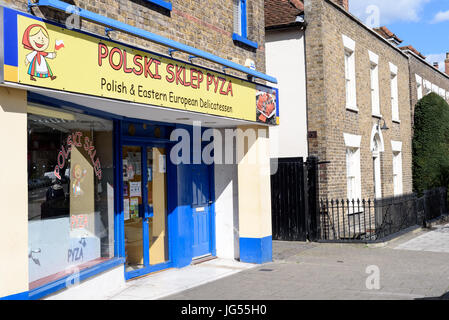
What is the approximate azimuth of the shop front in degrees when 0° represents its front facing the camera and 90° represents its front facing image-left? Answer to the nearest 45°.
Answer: approximately 315°

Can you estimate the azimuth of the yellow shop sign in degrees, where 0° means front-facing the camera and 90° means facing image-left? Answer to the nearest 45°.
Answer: approximately 315°

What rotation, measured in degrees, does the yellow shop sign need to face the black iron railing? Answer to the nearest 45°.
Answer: approximately 90° to its left

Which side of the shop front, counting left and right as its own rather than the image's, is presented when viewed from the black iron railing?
left

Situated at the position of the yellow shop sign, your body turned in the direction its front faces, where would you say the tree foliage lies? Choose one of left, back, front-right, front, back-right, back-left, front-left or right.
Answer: left

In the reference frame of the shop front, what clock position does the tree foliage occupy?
The tree foliage is roughly at 9 o'clock from the shop front.
